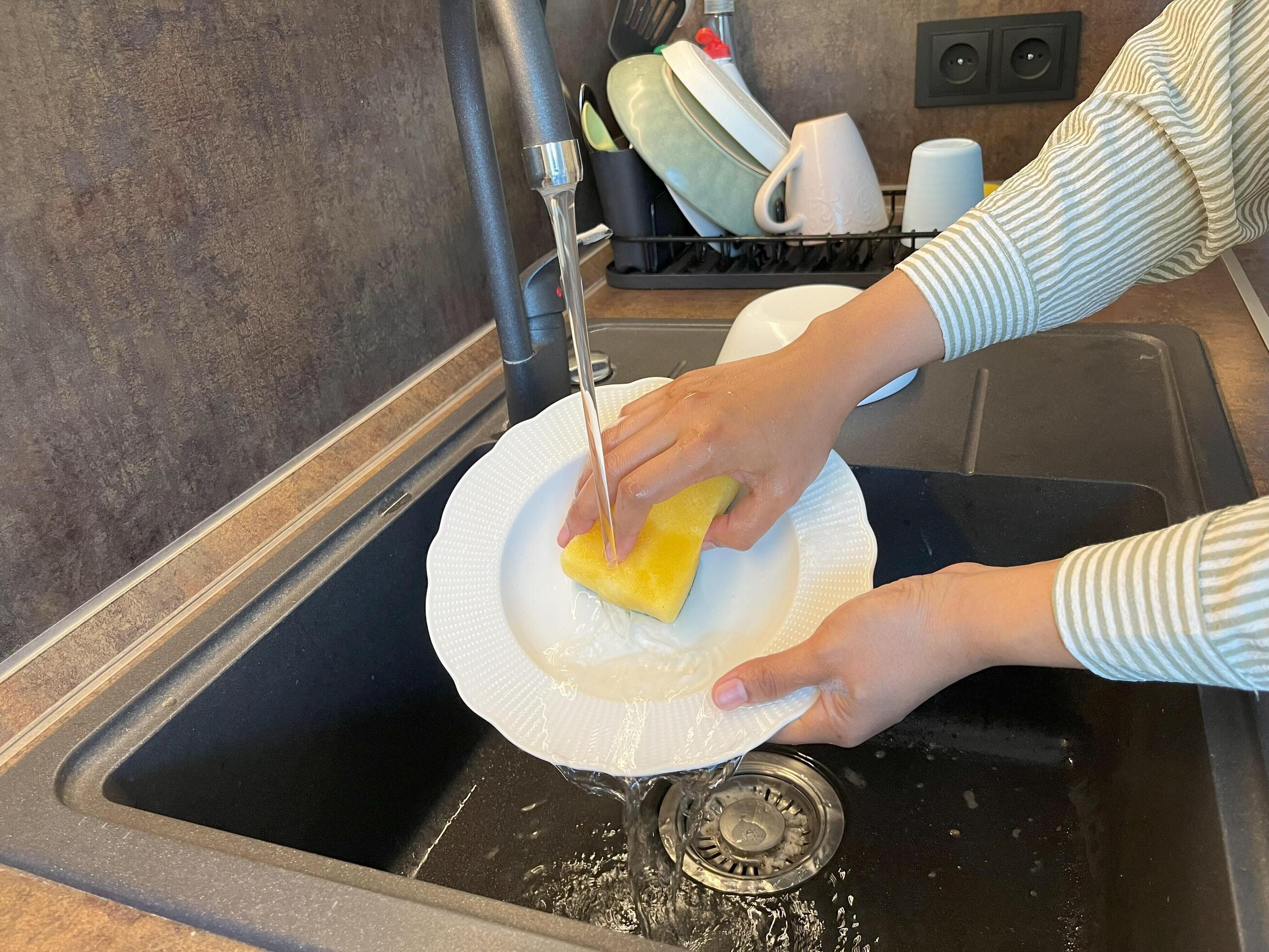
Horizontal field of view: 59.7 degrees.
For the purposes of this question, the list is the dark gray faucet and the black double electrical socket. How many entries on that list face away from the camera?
0

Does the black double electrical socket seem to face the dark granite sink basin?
yes

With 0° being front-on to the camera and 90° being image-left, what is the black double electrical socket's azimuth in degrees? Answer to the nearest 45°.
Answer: approximately 0°

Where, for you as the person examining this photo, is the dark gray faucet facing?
facing the viewer and to the right of the viewer

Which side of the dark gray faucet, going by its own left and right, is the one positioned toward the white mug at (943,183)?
left

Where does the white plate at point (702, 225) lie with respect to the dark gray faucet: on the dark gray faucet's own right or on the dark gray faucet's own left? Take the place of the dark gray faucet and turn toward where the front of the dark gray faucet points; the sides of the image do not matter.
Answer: on the dark gray faucet's own left
